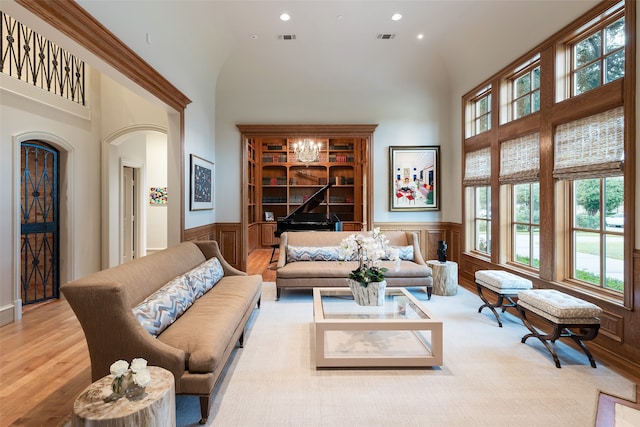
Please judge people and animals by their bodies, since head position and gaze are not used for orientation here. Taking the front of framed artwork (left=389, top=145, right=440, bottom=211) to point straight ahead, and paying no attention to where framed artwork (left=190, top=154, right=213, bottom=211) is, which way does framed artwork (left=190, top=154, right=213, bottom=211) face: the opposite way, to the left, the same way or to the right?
to the left

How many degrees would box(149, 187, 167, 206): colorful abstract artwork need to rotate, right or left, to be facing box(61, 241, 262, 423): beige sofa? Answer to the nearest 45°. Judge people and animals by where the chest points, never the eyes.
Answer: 0° — it already faces it

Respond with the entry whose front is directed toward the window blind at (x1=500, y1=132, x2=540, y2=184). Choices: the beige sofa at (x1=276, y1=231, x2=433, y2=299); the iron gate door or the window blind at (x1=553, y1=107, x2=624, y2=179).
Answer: the iron gate door

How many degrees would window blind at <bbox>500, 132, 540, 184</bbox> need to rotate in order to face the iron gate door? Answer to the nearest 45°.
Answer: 0° — it already faces it

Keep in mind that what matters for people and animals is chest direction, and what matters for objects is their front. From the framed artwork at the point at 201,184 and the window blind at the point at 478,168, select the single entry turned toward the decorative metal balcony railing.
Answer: the window blind

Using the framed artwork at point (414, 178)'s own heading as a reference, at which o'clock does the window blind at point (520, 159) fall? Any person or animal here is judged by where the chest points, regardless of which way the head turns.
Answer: The window blind is roughly at 11 o'clock from the framed artwork.

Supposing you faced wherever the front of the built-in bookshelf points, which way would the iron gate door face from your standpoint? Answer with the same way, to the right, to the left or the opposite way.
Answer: to the left

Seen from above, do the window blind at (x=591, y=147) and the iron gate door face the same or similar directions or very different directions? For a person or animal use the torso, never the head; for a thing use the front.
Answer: very different directions

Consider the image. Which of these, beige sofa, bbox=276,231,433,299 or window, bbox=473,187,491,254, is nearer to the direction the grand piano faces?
the beige sofa

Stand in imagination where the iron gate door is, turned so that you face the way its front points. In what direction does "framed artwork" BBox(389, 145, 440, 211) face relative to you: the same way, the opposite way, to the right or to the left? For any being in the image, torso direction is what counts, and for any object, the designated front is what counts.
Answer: to the right

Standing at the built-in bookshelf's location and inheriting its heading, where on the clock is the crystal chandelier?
The crystal chandelier is roughly at 12 o'clock from the built-in bookshelf.

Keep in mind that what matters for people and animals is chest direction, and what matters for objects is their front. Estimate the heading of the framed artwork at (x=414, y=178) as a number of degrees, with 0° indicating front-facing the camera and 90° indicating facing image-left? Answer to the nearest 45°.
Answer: approximately 0°

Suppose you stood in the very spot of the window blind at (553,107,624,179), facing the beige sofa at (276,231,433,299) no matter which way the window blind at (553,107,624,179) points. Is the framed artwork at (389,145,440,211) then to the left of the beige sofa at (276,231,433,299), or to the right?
right

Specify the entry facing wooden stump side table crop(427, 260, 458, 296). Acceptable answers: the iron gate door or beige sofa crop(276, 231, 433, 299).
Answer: the iron gate door

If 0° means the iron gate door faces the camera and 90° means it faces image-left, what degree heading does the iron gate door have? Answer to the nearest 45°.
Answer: approximately 315°

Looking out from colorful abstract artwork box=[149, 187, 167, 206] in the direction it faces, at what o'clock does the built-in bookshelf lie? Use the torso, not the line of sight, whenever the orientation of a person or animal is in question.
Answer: The built-in bookshelf is roughly at 9 o'clock from the colorful abstract artwork.
